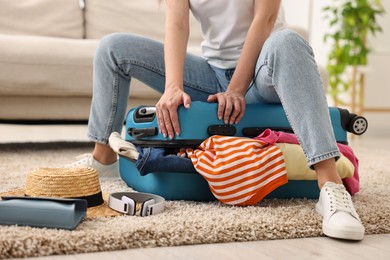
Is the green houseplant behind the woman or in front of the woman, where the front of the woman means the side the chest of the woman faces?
behind

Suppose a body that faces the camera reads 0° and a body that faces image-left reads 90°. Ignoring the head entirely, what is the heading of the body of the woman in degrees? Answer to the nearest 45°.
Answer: approximately 45°

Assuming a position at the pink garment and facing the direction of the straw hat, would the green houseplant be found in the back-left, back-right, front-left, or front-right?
back-right
